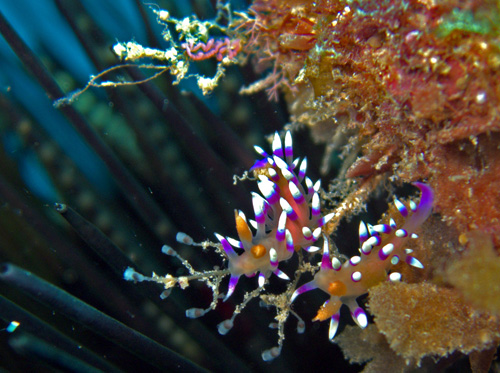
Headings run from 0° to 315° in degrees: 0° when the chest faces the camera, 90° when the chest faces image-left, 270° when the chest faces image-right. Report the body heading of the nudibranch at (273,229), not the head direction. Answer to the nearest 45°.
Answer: approximately 45°

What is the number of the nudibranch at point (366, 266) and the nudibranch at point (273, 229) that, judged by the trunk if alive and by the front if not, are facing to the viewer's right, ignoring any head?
0

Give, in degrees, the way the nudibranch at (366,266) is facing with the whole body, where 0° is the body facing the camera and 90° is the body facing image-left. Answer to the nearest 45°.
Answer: approximately 45°
